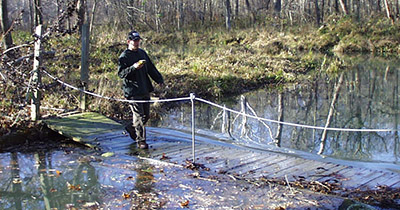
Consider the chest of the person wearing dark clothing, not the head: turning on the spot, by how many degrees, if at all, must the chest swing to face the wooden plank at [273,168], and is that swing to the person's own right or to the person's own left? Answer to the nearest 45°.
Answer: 0° — they already face it

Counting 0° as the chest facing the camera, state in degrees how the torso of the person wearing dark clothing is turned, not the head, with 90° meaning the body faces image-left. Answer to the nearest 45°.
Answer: approximately 315°
